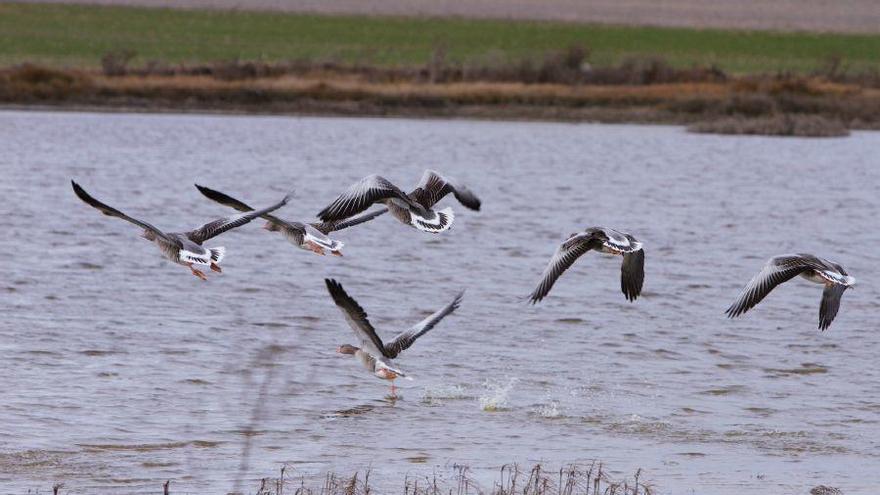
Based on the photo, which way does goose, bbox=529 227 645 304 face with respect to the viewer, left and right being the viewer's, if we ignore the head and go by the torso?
facing away from the viewer and to the left of the viewer

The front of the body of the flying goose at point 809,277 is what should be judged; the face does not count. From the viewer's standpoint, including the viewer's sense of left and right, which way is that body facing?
facing away from the viewer and to the left of the viewer

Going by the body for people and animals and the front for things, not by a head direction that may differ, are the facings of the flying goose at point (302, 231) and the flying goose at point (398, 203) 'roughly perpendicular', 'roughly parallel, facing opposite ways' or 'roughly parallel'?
roughly parallel

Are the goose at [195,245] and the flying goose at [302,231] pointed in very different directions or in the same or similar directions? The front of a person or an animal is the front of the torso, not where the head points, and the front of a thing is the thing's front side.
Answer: same or similar directions

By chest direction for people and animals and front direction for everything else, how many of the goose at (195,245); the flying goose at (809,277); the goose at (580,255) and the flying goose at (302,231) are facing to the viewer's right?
0

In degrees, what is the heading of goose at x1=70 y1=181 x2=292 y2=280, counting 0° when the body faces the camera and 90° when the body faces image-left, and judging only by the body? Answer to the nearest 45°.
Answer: approximately 135°

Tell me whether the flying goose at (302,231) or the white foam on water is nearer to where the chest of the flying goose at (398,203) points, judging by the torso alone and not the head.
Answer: the flying goose

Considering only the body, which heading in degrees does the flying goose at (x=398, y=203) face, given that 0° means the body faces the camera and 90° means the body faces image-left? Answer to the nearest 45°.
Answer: approximately 135°

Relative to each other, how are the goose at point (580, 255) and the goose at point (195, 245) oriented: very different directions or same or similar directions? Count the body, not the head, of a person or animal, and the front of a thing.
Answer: same or similar directions

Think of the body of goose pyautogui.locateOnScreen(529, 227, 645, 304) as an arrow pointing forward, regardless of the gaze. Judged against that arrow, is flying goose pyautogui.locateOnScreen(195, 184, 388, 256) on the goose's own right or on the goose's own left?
on the goose's own left

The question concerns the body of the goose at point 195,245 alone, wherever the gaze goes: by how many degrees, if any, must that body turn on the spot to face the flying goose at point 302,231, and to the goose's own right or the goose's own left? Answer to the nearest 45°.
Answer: approximately 135° to the goose's own right

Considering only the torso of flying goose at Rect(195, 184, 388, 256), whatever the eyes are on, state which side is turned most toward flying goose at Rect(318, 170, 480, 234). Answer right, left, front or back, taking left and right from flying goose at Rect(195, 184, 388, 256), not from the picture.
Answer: back
